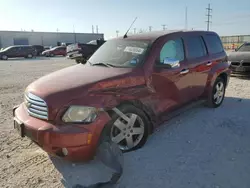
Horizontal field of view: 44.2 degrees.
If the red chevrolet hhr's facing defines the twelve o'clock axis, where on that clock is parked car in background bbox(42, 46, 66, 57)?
The parked car in background is roughly at 4 o'clock from the red chevrolet hhr.

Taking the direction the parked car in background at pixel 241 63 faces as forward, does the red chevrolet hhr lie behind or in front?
in front

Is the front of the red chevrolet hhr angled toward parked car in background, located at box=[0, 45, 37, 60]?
no

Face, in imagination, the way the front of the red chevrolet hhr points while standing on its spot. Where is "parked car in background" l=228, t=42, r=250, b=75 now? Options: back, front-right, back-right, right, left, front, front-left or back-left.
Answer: back

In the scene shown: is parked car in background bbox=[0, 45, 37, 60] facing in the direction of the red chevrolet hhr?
no

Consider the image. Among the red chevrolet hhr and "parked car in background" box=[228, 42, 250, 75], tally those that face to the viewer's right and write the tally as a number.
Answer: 0

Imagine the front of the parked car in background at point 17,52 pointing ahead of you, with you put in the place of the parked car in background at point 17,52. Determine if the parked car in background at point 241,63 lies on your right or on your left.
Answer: on your left

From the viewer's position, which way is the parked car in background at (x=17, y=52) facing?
facing to the left of the viewer

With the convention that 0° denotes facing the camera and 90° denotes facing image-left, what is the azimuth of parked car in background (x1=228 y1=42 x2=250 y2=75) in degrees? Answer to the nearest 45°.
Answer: approximately 45°

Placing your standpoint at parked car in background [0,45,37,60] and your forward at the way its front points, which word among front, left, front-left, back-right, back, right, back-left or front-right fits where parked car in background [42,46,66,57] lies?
back-right

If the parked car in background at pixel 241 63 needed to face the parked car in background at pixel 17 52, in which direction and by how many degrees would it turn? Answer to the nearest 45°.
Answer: approximately 90° to its right

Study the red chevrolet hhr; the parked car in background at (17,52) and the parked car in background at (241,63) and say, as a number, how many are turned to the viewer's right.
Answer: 0

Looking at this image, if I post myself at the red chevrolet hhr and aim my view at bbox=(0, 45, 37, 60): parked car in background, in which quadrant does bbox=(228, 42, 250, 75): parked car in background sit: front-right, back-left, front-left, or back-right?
front-right

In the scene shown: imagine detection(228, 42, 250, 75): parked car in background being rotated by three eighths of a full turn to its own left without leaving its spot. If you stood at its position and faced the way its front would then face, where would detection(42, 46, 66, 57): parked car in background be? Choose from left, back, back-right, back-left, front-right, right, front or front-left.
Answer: back-left
